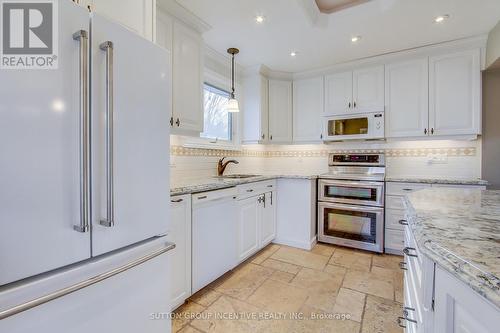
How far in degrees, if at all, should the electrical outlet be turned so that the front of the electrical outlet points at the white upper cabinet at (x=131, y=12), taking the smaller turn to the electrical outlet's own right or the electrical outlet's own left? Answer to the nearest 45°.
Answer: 0° — it already faces it

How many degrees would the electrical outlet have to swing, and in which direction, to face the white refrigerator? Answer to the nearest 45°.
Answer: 0° — it already faces it

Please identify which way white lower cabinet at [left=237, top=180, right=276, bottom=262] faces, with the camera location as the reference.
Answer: facing the viewer and to the right of the viewer

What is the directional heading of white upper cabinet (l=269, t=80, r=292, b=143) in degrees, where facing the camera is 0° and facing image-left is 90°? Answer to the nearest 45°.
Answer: approximately 0°

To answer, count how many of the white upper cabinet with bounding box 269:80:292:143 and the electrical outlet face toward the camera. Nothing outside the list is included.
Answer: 2

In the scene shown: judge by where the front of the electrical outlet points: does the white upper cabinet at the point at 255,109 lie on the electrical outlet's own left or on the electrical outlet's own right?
on the electrical outlet's own right

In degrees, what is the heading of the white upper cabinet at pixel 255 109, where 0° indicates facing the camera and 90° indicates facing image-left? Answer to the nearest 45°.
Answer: approximately 315°

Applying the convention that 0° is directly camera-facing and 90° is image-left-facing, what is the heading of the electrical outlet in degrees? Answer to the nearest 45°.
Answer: approximately 0°

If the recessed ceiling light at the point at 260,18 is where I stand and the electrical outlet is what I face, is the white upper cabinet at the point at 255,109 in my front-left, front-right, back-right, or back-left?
front-left

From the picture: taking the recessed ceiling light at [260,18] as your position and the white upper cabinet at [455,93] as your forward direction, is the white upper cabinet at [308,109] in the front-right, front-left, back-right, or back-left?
front-left
